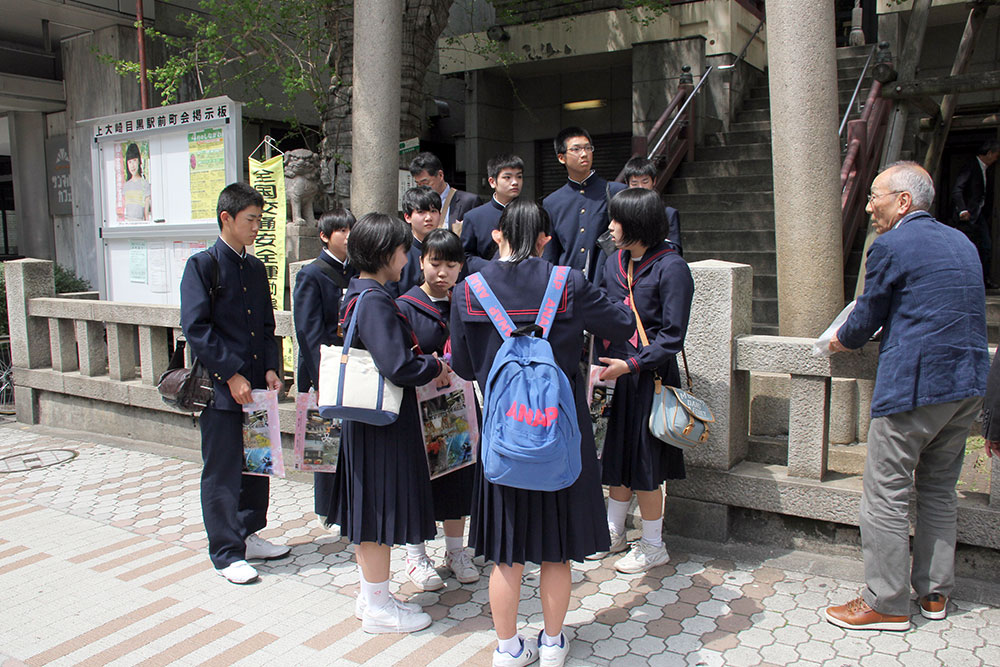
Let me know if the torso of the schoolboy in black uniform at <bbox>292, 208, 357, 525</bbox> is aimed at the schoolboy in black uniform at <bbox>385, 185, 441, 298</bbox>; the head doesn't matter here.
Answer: no

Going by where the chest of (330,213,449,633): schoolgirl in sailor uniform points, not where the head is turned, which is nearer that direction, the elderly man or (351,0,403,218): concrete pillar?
the elderly man

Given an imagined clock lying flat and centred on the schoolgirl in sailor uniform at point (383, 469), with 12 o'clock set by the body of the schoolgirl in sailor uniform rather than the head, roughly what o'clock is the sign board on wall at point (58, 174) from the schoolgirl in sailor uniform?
The sign board on wall is roughly at 8 o'clock from the schoolgirl in sailor uniform.

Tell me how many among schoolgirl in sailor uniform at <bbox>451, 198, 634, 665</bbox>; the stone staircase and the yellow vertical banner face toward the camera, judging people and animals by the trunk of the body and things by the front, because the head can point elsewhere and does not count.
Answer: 2

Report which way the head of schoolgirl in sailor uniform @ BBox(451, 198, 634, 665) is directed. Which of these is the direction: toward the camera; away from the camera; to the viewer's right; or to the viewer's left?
away from the camera

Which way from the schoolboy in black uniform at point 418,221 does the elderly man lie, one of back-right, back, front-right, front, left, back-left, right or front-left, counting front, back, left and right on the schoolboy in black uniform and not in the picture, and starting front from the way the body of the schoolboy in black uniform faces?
front

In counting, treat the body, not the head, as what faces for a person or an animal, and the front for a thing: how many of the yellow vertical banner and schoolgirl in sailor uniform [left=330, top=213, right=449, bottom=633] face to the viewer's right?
1

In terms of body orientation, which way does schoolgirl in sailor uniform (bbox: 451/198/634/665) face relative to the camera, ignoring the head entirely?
away from the camera

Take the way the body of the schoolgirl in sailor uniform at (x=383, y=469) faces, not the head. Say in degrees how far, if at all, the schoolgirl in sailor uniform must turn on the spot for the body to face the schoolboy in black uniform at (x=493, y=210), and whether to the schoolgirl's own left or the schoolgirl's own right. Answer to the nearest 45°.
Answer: approximately 45° to the schoolgirl's own left

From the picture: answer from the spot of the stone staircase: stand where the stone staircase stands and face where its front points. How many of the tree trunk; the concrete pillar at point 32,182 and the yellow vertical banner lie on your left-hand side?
0

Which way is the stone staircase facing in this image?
toward the camera

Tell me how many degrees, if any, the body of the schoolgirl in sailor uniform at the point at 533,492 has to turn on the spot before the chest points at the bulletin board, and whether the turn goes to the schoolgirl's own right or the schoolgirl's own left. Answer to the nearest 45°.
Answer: approximately 45° to the schoolgirl's own left

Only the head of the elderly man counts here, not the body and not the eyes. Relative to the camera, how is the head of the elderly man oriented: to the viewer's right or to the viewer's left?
to the viewer's left

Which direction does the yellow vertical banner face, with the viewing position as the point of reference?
facing the viewer
